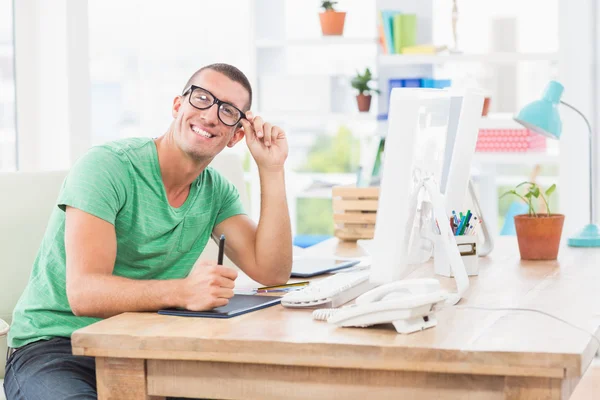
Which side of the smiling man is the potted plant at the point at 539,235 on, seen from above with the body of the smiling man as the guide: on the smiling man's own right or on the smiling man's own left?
on the smiling man's own left

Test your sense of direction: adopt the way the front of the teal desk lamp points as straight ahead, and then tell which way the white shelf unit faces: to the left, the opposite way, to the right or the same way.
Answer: to the left

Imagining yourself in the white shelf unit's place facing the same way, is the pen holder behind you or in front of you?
in front

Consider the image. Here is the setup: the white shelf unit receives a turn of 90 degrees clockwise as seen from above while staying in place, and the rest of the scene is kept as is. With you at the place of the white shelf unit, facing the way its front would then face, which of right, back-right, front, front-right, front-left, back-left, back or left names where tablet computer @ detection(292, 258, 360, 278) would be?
left

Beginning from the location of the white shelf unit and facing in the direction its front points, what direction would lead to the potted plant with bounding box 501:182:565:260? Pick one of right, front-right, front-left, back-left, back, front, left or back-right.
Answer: front

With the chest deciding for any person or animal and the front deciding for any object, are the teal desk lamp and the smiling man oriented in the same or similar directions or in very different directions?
very different directions

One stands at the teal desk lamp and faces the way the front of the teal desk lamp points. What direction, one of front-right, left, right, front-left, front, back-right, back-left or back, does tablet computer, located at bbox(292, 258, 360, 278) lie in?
front-left

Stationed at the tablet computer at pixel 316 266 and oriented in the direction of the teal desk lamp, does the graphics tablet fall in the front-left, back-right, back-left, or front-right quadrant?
back-right

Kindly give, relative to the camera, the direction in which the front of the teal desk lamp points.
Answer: facing to the left of the viewer

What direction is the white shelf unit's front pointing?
toward the camera

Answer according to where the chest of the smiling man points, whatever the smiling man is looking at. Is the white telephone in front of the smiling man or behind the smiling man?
in front

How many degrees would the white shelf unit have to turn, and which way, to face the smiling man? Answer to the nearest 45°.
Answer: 0° — it already faces them

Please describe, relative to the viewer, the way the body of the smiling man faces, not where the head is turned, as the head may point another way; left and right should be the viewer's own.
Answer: facing the viewer and to the right of the viewer

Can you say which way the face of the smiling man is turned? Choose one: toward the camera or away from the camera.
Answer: toward the camera

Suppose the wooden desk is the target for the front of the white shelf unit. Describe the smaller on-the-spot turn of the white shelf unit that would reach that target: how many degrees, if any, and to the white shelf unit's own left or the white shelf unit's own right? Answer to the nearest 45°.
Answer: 0° — it already faces it

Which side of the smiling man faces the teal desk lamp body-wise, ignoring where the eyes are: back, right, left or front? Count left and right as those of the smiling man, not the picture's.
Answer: left
